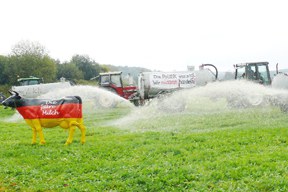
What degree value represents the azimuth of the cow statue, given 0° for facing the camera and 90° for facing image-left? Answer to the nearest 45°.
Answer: approximately 90°

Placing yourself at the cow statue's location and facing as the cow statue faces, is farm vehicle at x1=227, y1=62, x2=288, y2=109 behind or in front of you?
behind

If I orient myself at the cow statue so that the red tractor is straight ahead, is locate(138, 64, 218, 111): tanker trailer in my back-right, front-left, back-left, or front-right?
front-right

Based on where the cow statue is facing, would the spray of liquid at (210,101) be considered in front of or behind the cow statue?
behind
